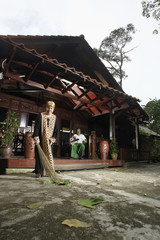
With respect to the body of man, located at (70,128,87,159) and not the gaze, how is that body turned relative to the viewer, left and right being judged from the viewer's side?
facing the viewer

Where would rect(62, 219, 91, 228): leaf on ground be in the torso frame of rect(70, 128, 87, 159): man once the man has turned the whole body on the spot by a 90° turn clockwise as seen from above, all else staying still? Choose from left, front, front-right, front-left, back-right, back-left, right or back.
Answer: left

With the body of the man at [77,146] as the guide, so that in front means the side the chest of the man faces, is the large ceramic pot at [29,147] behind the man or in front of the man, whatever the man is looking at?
in front

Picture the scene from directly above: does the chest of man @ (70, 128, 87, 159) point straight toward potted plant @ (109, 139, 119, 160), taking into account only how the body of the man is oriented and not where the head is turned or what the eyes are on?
no

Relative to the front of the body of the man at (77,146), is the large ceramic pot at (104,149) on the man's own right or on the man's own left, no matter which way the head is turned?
on the man's own left

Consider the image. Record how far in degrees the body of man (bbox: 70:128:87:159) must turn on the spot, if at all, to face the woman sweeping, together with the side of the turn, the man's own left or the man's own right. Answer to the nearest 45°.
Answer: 0° — they already face them
